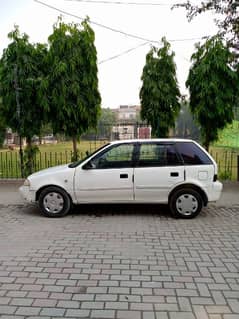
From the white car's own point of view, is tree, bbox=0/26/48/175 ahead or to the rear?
ahead

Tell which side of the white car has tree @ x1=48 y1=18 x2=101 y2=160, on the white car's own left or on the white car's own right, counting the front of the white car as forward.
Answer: on the white car's own right

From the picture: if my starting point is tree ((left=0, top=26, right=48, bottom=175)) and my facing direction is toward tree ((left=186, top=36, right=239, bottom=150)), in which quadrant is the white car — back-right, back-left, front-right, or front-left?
front-right

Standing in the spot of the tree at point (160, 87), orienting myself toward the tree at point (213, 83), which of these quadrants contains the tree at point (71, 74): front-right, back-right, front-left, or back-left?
back-right

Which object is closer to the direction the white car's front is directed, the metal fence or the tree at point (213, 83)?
the metal fence

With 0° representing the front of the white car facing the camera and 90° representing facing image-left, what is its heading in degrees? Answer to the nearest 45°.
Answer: approximately 90°

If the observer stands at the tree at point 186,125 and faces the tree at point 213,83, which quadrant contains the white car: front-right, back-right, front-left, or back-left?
front-right

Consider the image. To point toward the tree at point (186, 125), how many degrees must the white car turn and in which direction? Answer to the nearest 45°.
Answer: approximately 135° to its right

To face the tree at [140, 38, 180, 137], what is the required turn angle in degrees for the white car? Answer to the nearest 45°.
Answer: approximately 90° to its right

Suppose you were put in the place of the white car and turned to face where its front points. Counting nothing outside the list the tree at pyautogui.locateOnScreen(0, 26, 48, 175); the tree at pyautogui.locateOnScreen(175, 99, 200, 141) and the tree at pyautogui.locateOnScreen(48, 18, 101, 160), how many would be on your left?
0
